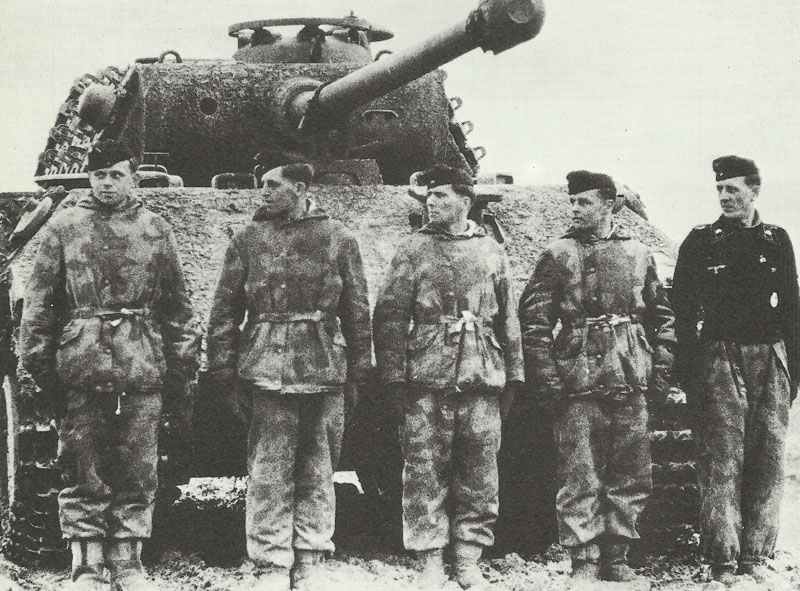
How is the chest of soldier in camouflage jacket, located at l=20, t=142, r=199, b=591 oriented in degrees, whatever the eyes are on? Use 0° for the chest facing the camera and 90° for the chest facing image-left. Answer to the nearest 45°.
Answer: approximately 0°

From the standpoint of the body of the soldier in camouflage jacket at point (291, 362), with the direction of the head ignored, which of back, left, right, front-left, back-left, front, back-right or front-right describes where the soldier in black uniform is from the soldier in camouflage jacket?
left

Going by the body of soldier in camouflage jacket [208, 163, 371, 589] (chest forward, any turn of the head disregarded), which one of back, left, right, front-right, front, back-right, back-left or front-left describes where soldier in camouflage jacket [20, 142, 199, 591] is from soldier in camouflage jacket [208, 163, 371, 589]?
right

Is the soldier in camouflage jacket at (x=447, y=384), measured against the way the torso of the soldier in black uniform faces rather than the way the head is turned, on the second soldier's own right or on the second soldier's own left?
on the second soldier's own right

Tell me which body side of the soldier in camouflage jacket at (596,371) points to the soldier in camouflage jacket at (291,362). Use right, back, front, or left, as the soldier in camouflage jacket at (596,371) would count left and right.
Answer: right

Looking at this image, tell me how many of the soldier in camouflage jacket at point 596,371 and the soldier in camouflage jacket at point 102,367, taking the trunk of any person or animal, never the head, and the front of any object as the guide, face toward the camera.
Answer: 2

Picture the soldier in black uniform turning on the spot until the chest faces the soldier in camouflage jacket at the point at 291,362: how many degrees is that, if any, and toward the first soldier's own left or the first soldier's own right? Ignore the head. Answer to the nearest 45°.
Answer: approximately 45° to the first soldier's own right

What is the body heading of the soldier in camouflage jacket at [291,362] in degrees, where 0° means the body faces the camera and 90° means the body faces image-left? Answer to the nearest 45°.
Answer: approximately 0°

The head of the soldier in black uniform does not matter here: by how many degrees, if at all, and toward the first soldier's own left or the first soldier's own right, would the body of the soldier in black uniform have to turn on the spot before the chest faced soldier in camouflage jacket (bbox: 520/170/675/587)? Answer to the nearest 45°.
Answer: approximately 45° to the first soldier's own right
